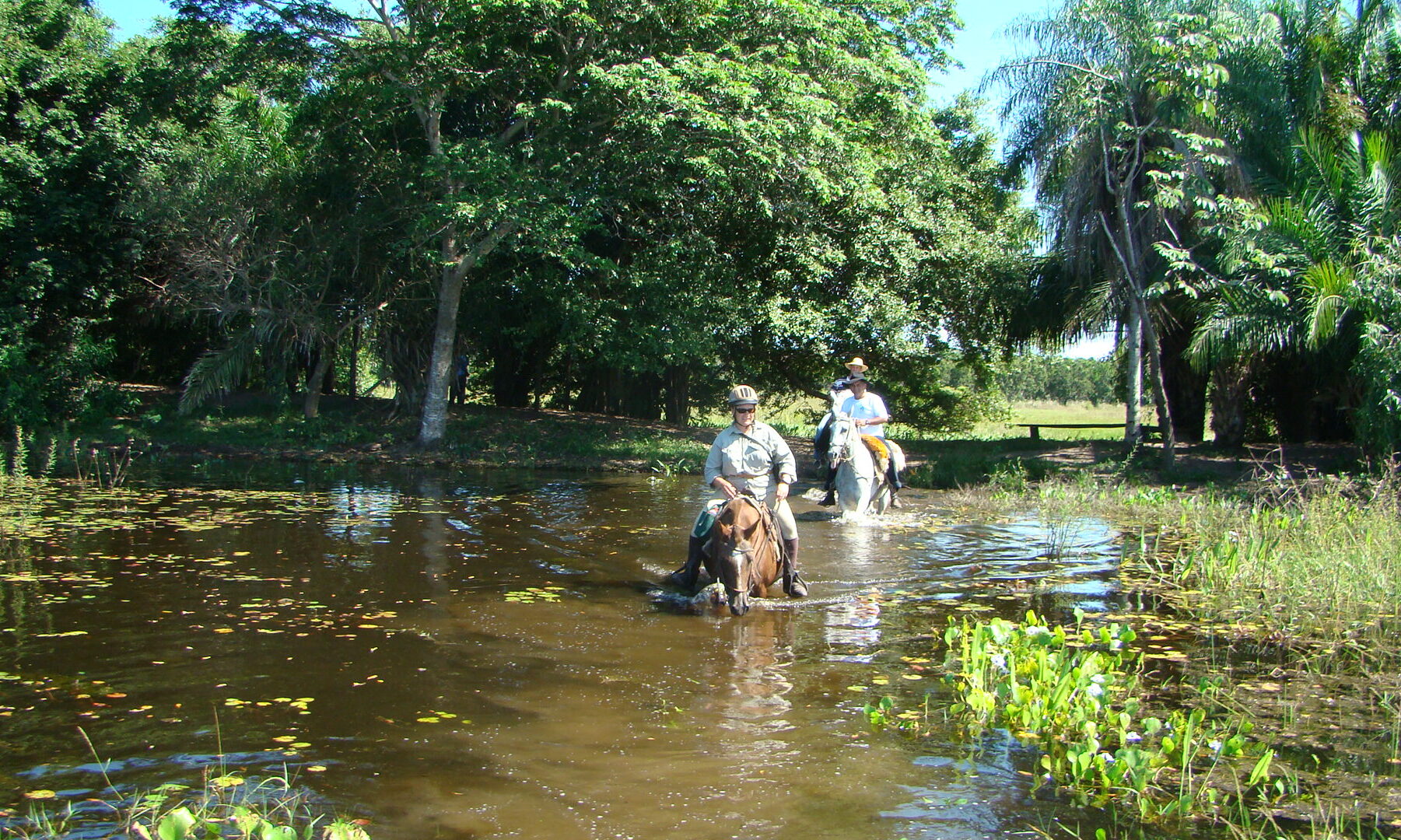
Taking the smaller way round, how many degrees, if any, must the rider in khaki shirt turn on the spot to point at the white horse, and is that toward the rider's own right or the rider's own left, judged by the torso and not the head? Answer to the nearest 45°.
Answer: approximately 180°

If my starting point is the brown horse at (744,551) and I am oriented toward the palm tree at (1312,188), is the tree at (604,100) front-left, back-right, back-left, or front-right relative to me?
front-left

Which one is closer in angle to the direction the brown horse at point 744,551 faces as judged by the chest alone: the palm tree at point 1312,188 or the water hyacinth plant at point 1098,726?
the water hyacinth plant

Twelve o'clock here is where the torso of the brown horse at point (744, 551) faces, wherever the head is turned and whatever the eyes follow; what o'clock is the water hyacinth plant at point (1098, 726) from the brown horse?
The water hyacinth plant is roughly at 11 o'clock from the brown horse.

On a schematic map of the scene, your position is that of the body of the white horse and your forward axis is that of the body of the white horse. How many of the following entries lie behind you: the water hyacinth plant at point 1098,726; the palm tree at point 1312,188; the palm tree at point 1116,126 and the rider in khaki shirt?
2

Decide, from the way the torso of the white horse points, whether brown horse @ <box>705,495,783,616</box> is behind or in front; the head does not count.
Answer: in front

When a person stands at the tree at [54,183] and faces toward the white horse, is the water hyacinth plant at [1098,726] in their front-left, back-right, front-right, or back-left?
front-right

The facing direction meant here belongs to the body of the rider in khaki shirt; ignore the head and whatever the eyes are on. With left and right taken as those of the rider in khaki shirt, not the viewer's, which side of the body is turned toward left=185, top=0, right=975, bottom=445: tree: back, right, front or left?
back

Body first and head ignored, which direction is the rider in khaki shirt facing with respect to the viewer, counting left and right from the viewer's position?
facing the viewer

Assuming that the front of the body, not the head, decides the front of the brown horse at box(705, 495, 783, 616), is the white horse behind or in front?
behind

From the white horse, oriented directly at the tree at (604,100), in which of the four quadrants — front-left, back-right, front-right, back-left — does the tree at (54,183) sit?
front-left

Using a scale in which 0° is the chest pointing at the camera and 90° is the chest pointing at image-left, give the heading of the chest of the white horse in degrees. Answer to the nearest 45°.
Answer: approximately 45°

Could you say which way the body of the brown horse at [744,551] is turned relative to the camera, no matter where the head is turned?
toward the camera
